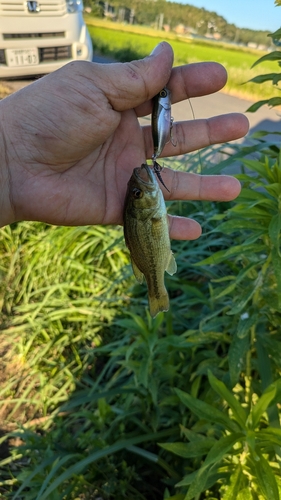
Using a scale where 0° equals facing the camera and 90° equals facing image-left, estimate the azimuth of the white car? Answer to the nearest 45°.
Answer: approximately 0°

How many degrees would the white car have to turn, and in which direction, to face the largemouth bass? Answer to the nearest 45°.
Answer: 0° — it already faces it
